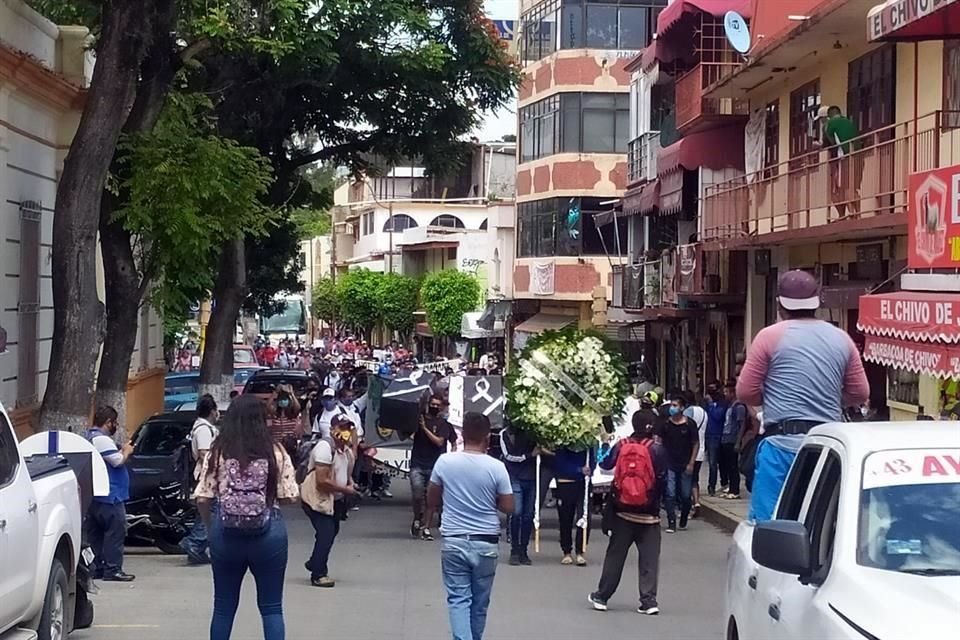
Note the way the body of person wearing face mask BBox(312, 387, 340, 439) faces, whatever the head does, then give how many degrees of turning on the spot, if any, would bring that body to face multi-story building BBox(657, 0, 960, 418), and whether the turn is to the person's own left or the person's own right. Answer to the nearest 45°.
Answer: approximately 90° to the person's own left

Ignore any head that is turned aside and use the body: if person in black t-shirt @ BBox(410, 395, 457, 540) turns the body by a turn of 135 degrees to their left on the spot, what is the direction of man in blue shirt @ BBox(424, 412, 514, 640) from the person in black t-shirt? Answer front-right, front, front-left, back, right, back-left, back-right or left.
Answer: back-right

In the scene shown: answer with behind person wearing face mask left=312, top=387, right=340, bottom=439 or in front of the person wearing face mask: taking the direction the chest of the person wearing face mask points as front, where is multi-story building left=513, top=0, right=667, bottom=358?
behind

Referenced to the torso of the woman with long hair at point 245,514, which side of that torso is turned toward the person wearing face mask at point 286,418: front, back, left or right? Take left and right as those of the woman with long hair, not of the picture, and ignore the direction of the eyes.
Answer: front

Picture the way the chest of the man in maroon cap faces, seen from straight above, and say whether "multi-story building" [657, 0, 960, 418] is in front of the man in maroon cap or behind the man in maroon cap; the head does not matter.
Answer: in front

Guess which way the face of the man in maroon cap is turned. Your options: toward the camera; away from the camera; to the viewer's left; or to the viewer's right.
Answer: away from the camera

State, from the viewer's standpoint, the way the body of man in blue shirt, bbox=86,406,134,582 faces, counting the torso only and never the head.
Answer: to the viewer's right

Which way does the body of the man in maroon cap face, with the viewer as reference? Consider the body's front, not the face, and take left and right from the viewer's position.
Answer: facing away from the viewer

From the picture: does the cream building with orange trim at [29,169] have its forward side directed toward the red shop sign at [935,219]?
yes

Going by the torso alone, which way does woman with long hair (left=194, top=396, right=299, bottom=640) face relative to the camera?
away from the camera

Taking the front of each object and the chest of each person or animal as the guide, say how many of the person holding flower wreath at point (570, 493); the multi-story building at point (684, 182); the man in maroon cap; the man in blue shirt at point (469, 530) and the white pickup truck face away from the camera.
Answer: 2

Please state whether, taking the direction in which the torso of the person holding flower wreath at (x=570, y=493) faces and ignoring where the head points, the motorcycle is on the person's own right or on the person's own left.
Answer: on the person's own right
